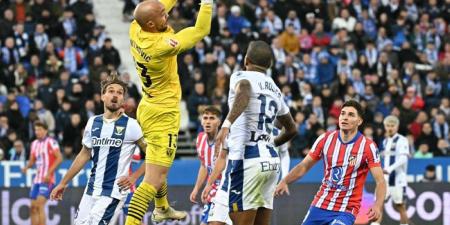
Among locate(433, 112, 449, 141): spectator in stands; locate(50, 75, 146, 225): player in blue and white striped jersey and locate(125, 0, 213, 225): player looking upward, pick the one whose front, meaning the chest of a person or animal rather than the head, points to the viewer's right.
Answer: the player looking upward

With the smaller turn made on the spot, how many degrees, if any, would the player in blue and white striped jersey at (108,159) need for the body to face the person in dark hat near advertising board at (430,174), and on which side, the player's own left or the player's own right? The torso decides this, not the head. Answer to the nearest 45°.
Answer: approximately 135° to the player's own left

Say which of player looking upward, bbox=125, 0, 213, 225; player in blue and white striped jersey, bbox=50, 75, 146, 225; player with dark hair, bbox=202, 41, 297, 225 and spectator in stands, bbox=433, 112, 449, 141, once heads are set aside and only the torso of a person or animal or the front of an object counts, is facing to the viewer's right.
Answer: the player looking upward

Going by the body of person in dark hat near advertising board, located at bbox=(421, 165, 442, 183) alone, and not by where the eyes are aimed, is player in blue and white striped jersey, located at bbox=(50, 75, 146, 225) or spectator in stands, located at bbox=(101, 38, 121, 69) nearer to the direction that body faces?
the player in blue and white striped jersey

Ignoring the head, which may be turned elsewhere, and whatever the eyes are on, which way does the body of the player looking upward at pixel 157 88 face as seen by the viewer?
to the viewer's right

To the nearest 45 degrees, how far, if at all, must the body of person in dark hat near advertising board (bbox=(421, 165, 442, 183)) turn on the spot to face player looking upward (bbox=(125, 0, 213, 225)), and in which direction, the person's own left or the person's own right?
0° — they already face them

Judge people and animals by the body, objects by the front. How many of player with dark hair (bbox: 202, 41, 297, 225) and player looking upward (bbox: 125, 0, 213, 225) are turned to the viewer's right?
1

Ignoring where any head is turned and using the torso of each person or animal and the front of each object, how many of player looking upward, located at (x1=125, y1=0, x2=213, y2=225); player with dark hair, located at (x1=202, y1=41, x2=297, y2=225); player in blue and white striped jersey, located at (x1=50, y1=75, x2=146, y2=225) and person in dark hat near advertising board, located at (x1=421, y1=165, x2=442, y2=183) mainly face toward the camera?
2
